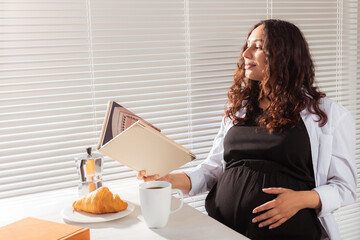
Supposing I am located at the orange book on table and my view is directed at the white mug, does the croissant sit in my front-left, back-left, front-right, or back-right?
front-left

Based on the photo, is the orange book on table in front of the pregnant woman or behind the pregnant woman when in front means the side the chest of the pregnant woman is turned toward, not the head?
in front

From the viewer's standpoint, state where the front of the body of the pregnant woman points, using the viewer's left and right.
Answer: facing the viewer and to the left of the viewer

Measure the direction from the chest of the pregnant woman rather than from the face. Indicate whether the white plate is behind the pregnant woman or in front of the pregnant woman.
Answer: in front

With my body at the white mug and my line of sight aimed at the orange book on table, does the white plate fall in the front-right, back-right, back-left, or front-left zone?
front-right

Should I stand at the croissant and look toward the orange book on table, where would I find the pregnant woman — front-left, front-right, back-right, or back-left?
back-left
